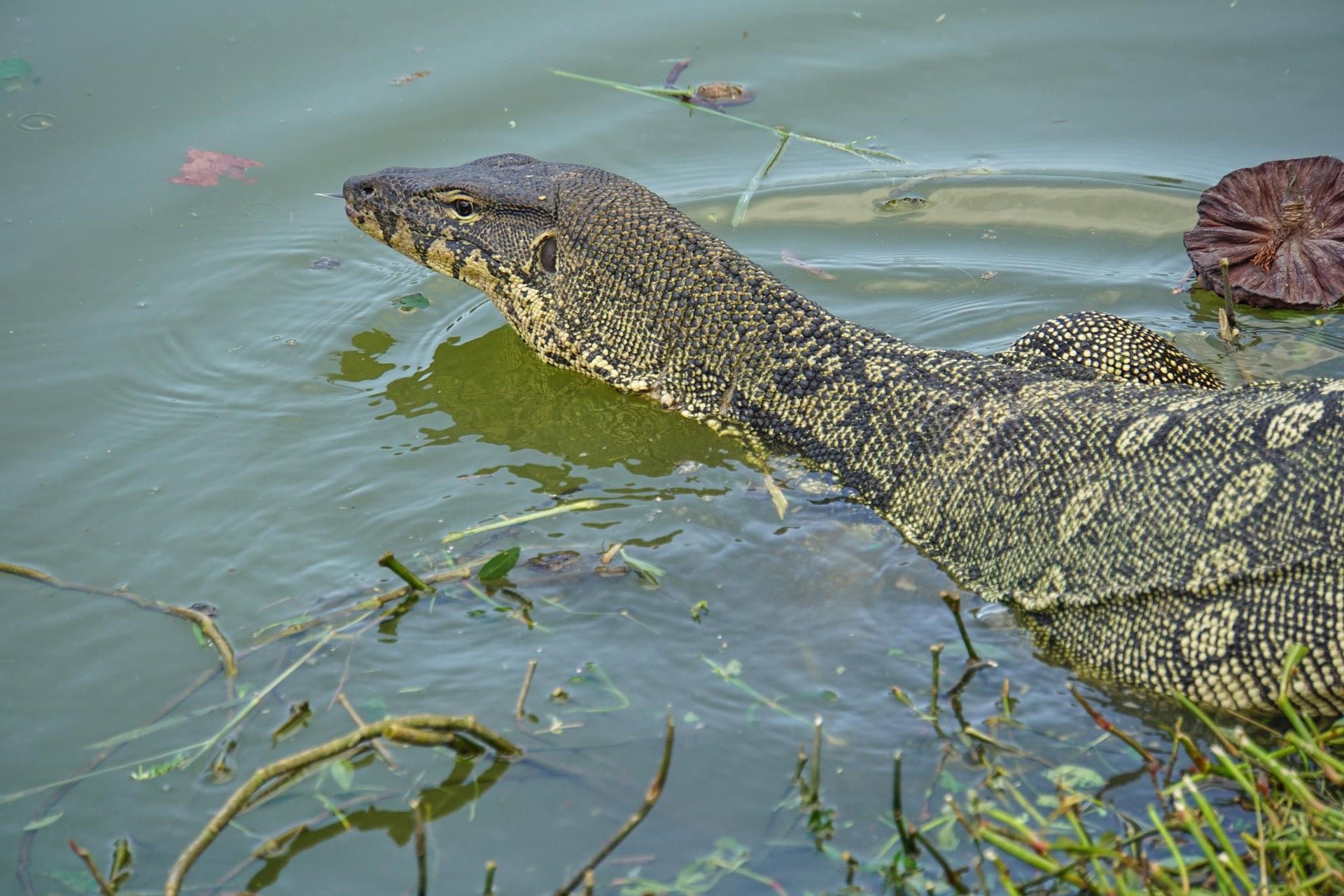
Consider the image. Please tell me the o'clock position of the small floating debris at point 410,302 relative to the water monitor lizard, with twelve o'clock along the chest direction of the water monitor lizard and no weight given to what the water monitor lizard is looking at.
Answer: The small floating debris is roughly at 1 o'clock from the water monitor lizard.

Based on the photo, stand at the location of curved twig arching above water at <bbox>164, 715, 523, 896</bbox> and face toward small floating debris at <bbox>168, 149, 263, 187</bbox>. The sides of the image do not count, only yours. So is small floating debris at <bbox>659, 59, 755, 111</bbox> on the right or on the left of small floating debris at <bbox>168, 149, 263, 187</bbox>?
right

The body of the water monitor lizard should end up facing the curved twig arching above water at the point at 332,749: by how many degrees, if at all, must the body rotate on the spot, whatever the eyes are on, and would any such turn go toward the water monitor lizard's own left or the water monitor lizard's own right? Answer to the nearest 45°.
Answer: approximately 45° to the water monitor lizard's own left

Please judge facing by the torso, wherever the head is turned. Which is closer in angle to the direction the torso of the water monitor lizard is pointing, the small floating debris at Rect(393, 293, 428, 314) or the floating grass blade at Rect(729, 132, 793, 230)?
the small floating debris

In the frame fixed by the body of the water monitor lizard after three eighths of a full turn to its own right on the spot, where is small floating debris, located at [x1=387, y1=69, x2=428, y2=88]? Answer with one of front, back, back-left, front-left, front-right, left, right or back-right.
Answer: left

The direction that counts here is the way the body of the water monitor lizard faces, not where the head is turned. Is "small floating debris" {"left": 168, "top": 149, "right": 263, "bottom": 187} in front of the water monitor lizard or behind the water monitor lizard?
in front

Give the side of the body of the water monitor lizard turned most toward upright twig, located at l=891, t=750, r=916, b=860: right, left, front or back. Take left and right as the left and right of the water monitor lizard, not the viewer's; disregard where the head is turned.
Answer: left

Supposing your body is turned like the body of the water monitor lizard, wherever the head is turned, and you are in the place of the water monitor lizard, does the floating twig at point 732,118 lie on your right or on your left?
on your right

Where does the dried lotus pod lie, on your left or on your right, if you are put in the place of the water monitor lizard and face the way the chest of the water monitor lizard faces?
on your right

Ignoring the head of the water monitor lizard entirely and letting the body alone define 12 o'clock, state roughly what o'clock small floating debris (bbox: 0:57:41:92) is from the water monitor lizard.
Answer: The small floating debris is roughly at 1 o'clock from the water monitor lizard.

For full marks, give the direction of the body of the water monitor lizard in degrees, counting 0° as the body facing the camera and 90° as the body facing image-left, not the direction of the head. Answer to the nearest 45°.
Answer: approximately 90°
